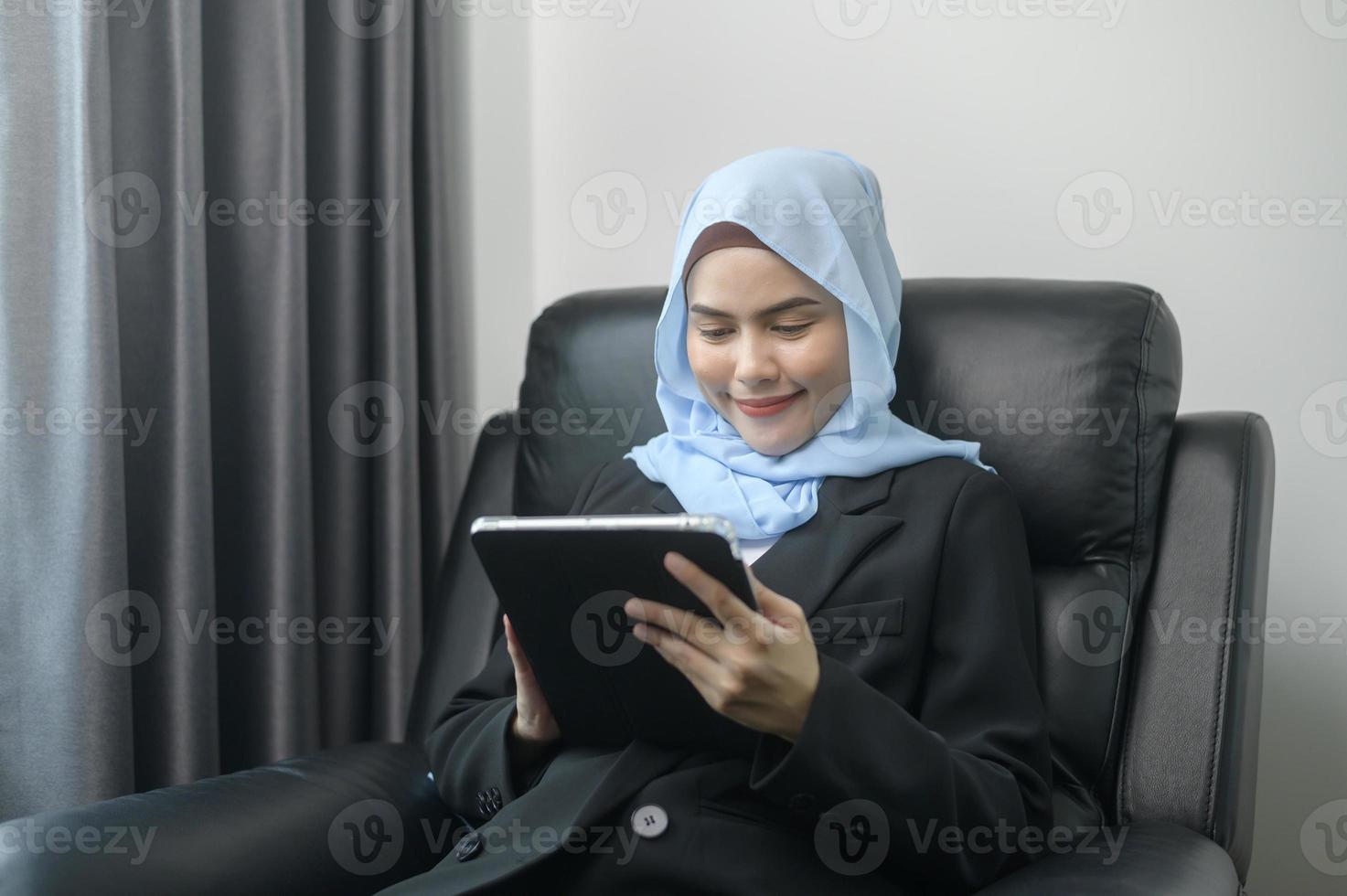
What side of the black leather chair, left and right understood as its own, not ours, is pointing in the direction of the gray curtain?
right

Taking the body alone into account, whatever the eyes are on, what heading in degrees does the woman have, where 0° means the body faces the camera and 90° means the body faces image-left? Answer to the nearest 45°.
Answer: approximately 45°

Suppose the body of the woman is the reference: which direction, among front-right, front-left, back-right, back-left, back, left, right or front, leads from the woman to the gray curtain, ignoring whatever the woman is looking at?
right

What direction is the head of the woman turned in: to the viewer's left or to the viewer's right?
to the viewer's left
